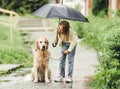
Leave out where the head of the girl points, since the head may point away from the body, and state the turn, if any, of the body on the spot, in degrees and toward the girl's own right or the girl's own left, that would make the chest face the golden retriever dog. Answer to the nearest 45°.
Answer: approximately 45° to the girl's own right

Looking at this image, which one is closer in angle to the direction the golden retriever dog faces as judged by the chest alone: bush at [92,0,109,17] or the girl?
the girl

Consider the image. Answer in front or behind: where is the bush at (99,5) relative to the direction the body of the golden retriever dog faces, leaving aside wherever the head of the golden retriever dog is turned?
behind

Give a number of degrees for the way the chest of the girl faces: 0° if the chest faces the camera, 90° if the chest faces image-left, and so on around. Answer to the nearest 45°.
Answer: approximately 45°

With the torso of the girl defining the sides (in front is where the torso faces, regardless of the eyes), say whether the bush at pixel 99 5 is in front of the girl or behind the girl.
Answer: behind

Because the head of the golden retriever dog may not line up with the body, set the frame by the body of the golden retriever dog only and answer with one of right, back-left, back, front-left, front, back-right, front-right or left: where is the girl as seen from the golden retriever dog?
left

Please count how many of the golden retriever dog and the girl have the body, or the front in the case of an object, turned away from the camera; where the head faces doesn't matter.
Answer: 0

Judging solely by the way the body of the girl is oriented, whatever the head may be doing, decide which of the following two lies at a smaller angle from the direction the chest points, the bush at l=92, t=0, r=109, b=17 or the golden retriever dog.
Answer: the golden retriever dog

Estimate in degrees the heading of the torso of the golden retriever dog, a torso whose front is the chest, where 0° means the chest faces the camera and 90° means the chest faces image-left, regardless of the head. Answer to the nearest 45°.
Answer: approximately 0°
